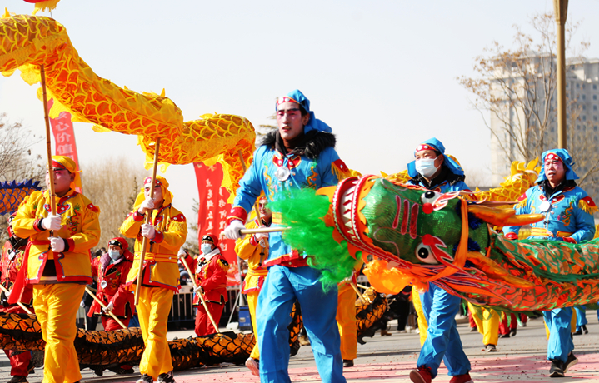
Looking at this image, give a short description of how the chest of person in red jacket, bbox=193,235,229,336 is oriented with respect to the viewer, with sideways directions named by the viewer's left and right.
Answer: facing the viewer and to the left of the viewer

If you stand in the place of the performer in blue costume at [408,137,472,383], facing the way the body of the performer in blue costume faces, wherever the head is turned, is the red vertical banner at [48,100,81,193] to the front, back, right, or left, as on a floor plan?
right

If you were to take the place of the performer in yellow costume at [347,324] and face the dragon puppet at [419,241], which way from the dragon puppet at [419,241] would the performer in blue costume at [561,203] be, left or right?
left

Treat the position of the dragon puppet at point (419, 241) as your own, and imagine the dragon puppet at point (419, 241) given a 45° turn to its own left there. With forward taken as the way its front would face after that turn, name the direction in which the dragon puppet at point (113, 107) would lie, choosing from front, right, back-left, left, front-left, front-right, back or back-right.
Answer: right

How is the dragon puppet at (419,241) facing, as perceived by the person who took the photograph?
facing to the left of the viewer

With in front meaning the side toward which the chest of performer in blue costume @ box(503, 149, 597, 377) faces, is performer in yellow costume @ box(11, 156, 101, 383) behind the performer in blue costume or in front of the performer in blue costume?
in front

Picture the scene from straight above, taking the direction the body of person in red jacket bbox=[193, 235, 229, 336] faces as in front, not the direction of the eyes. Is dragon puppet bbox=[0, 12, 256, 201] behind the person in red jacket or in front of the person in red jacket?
in front

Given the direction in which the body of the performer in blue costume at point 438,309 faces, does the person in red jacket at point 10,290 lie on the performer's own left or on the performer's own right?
on the performer's own right

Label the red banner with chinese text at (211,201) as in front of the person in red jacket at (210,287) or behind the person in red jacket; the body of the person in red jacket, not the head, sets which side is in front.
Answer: behind

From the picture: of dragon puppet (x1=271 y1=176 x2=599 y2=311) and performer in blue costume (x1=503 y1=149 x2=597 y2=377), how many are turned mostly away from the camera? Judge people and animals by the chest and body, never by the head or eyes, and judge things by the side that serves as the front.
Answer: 0

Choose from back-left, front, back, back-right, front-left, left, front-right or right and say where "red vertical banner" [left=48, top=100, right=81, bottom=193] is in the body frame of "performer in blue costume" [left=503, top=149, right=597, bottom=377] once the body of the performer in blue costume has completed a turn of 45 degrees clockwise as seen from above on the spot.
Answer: front-right
